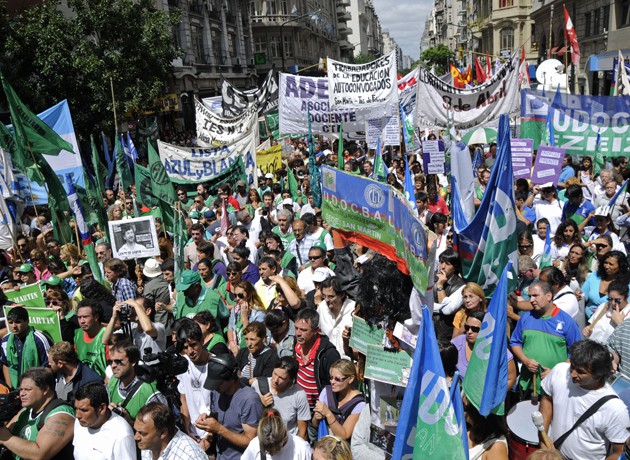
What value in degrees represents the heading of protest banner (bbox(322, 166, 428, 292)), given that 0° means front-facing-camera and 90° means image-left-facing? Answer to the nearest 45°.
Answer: approximately 45°

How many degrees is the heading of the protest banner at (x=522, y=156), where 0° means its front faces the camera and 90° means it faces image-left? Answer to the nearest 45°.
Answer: approximately 0°

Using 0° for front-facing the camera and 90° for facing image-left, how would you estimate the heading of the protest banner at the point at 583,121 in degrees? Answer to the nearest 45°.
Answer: approximately 0°

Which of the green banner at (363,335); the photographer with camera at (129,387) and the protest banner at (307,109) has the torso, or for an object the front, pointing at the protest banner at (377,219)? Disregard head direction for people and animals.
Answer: the protest banner at (307,109)
